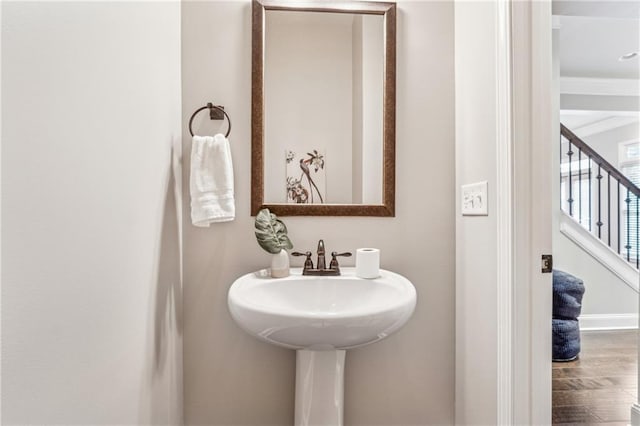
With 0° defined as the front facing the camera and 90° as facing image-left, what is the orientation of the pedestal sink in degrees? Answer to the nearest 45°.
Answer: approximately 0°

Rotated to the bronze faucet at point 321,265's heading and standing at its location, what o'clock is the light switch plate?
The light switch plate is roughly at 9 o'clock from the bronze faucet.

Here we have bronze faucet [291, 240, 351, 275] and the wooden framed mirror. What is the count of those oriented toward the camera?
2

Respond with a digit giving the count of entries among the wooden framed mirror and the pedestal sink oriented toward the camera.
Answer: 2

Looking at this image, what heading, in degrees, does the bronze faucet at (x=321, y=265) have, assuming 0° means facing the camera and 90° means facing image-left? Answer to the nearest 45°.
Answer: approximately 0°

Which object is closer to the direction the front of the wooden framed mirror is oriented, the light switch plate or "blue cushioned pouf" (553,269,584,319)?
the light switch plate
